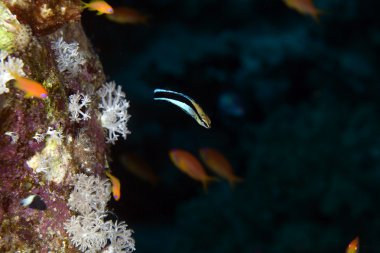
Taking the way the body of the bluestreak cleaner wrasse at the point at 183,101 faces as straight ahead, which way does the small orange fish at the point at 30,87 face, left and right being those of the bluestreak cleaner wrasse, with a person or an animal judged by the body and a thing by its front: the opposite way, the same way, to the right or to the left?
the same way

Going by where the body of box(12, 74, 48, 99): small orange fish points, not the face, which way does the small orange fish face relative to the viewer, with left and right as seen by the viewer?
facing to the right of the viewer

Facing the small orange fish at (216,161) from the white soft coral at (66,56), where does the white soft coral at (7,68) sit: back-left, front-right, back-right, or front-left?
back-right

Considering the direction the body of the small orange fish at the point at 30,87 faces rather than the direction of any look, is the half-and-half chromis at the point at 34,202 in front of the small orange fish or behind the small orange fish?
in front

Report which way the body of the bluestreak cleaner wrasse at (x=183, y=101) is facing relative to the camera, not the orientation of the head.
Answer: to the viewer's right
